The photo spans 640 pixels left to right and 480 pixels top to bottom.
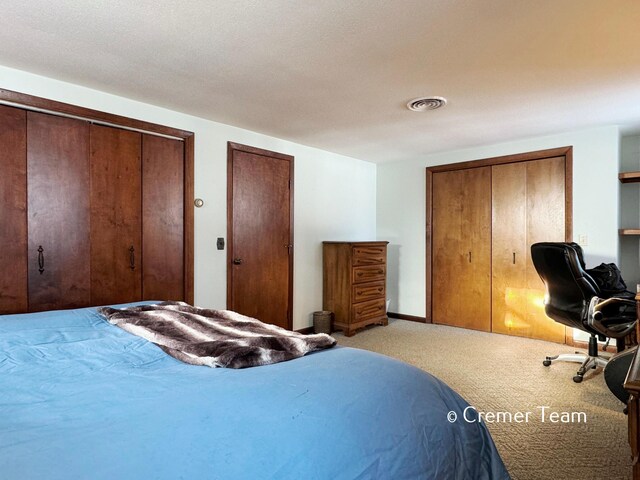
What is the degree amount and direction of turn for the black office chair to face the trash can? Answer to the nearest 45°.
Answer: approximately 135° to its left

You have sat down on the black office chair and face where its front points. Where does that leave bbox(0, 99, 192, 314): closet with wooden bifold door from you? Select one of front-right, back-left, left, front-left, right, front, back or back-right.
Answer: back

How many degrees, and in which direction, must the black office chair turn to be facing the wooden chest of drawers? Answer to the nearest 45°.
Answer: approximately 135° to its left

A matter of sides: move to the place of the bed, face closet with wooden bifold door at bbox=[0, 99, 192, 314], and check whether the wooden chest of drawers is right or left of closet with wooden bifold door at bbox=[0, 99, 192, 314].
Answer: right

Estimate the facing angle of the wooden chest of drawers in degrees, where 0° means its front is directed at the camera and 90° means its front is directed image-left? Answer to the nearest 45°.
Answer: approximately 315°

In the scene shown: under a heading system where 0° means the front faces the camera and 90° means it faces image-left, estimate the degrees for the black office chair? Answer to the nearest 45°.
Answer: approximately 225°

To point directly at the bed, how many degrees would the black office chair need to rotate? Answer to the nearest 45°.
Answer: approximately 135° to its right

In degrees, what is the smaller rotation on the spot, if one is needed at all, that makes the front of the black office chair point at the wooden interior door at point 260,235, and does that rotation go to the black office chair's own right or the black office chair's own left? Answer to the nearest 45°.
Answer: approximately 135° to the black office chair's own left

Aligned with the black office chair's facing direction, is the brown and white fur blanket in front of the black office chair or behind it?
behind
